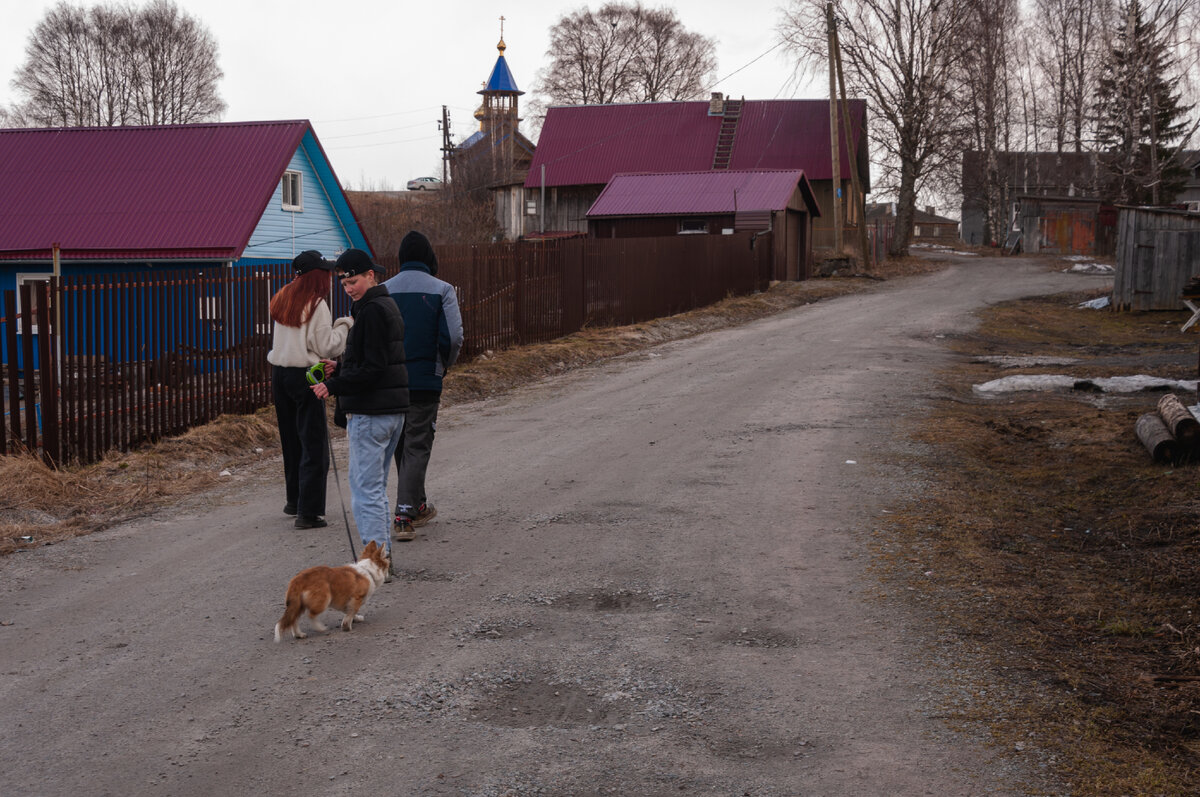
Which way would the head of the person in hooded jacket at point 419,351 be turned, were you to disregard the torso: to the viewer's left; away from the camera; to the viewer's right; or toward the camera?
away from the camera

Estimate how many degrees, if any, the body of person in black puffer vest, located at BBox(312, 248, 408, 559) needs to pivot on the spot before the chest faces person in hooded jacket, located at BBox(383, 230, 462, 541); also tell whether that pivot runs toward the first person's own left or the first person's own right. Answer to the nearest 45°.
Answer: approximately 90° to the first person's own right

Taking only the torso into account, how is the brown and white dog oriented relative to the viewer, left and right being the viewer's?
facing away from the viewer and to the right of the viewer

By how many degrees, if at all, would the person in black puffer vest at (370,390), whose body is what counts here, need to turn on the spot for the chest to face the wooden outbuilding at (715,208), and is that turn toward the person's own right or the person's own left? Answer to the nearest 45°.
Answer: approximately 90° to the person's own right

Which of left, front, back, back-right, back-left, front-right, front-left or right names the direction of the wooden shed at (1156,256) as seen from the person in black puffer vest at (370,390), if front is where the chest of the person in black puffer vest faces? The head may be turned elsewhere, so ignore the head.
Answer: back-right

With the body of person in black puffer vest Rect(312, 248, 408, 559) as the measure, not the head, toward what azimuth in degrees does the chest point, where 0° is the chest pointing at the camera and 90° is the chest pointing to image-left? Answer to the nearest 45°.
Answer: approximately 90°

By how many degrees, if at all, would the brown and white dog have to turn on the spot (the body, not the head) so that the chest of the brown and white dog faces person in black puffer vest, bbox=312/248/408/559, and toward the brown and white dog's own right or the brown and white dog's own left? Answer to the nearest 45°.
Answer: approximately 45° to the brown and white dog's own left

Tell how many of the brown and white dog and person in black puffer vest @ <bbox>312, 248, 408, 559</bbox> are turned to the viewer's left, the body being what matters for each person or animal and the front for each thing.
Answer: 1

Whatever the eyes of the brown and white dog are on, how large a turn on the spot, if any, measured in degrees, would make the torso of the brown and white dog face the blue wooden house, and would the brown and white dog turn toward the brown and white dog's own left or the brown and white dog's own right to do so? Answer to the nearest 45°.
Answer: approximately 45° to the brown and white dog's own left
